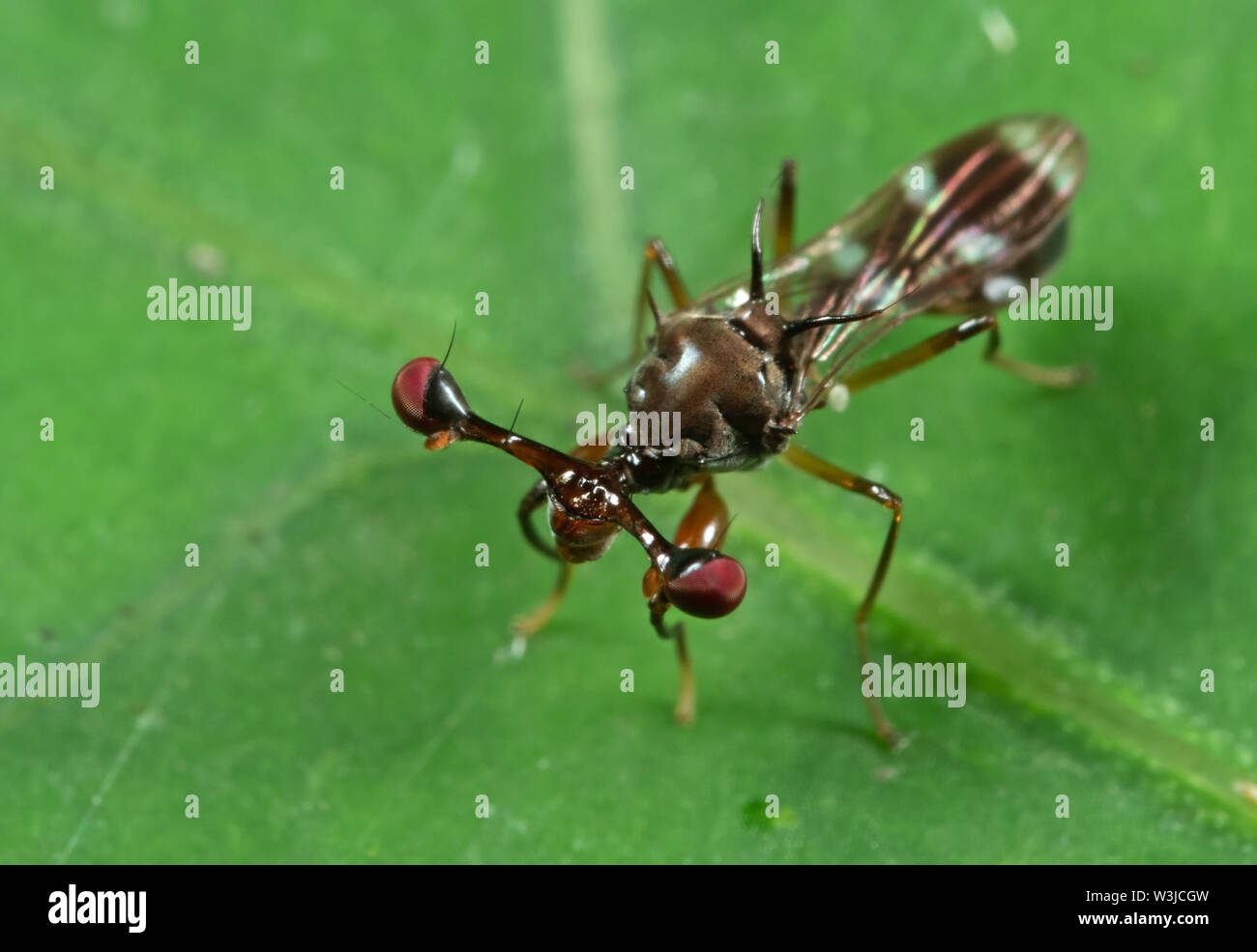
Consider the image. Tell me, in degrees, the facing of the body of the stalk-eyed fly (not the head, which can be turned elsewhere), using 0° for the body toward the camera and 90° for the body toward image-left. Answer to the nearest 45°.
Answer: approximately 45°
